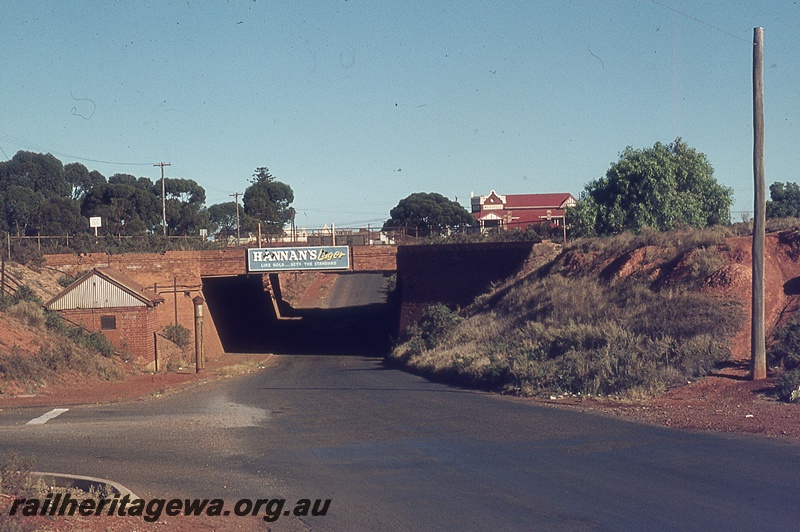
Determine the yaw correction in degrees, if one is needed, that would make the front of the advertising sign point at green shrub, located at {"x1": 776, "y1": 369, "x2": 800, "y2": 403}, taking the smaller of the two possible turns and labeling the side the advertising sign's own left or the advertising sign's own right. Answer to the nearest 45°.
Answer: approximately 45° to the advertising sign's own left

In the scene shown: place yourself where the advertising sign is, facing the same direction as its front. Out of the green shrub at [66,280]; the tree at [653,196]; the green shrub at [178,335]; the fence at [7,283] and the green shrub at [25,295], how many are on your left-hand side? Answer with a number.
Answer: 1

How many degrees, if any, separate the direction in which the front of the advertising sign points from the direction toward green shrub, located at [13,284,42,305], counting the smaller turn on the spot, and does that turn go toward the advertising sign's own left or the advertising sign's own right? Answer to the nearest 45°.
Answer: approximately 90° to the advertising sign's own right

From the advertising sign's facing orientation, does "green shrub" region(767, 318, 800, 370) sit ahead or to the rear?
ahead

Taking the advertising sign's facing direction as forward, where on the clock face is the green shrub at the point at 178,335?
The green shrub is roughly at 3 o'clock from the advertising sign.

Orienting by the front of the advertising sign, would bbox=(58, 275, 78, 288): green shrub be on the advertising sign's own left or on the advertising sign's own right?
on the advertising sign's own right

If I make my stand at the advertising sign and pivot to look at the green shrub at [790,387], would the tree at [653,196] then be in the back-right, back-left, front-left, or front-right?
front-left

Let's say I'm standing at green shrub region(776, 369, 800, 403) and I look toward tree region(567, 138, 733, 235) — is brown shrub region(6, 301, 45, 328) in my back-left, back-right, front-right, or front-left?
front-left

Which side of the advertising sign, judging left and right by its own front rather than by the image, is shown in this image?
front

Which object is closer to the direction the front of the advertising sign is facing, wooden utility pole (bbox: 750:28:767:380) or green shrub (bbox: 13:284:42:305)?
the wooden utility pole

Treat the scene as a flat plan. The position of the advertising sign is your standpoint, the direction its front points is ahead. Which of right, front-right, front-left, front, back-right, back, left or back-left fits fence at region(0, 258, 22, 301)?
right

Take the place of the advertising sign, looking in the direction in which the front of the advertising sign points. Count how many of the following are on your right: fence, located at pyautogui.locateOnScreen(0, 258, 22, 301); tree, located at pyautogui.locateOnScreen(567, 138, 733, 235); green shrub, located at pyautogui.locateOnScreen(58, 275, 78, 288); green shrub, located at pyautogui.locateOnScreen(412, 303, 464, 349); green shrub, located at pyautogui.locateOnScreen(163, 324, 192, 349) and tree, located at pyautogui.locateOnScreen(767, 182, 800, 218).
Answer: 3

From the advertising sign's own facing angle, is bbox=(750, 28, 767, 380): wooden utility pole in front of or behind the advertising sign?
in front

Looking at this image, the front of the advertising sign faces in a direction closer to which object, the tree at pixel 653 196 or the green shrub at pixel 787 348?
the green shrub

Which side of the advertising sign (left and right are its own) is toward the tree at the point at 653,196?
left
